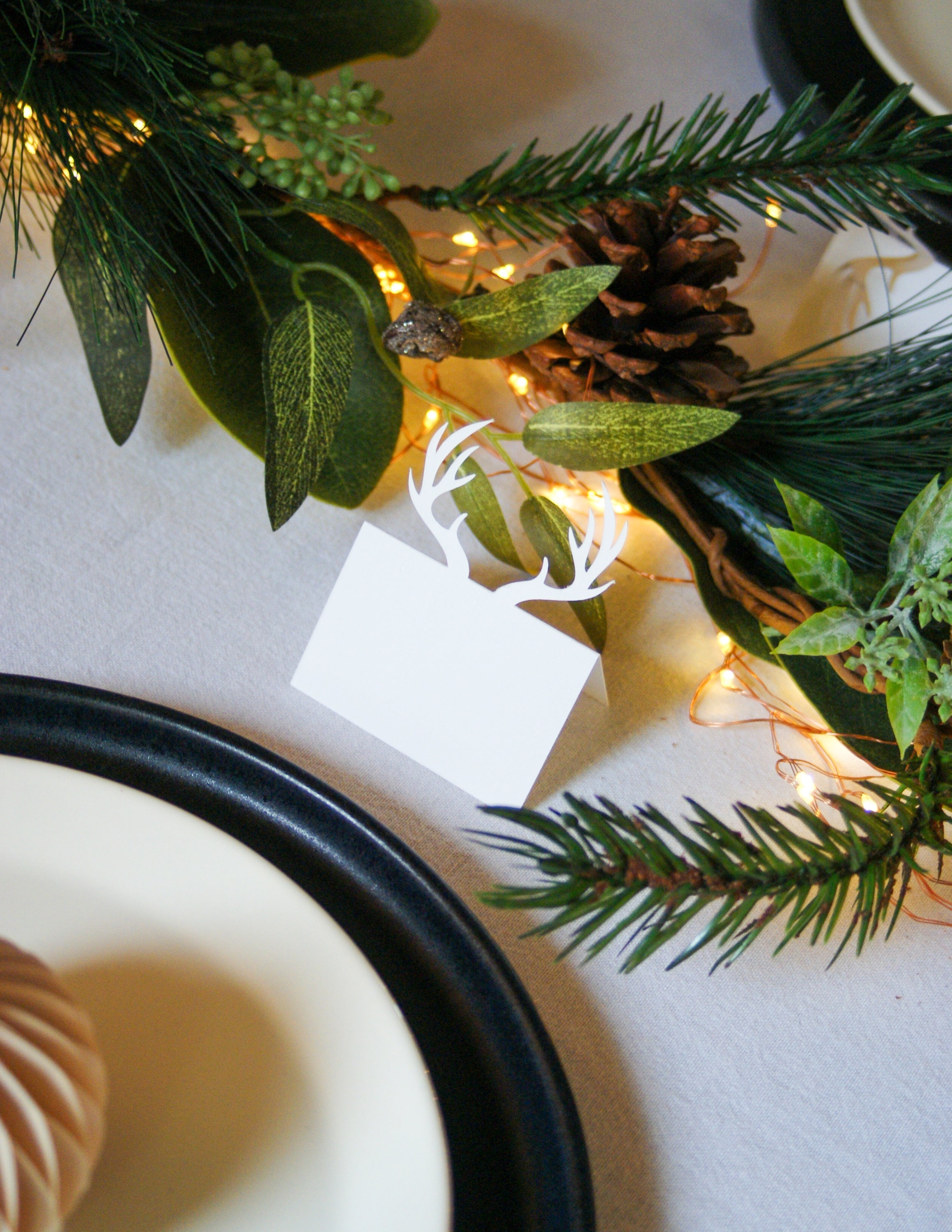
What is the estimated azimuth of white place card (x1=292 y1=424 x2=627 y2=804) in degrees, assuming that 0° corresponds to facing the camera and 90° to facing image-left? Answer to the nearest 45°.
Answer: approximately 45°
